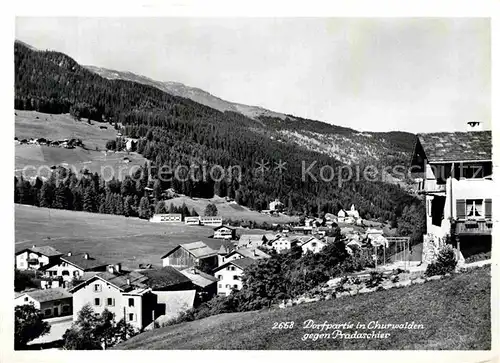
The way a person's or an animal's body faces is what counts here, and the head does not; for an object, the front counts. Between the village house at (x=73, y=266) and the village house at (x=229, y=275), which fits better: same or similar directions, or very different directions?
same or similar directions

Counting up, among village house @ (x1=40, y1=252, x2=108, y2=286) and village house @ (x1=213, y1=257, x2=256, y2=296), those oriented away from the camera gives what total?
0

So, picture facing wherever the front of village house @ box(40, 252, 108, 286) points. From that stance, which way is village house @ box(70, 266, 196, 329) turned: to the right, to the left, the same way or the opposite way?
the same way

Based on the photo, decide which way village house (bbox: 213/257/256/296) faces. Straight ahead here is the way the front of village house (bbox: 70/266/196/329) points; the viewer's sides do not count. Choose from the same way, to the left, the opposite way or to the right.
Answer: the same way

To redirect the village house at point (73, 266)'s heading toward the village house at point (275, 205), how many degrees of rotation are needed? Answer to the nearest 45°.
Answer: approximately 135° to its left

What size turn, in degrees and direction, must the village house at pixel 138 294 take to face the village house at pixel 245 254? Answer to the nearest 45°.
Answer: approximately 135° to its left

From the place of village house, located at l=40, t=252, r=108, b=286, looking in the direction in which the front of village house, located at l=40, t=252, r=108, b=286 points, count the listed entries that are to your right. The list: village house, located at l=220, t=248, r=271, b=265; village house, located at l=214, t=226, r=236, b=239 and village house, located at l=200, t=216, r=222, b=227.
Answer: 0

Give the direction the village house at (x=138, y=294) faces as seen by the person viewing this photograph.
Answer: facing the viewer and to the left of the viewer

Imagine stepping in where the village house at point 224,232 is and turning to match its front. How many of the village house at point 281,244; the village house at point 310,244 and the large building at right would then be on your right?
0

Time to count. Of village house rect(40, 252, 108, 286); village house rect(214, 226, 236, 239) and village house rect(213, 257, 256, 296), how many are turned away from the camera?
0

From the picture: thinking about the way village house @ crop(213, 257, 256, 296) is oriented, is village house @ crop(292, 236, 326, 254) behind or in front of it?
behind

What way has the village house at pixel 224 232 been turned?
toward the camera

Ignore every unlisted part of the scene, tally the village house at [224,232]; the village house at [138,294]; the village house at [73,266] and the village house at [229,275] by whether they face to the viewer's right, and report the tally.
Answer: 0
